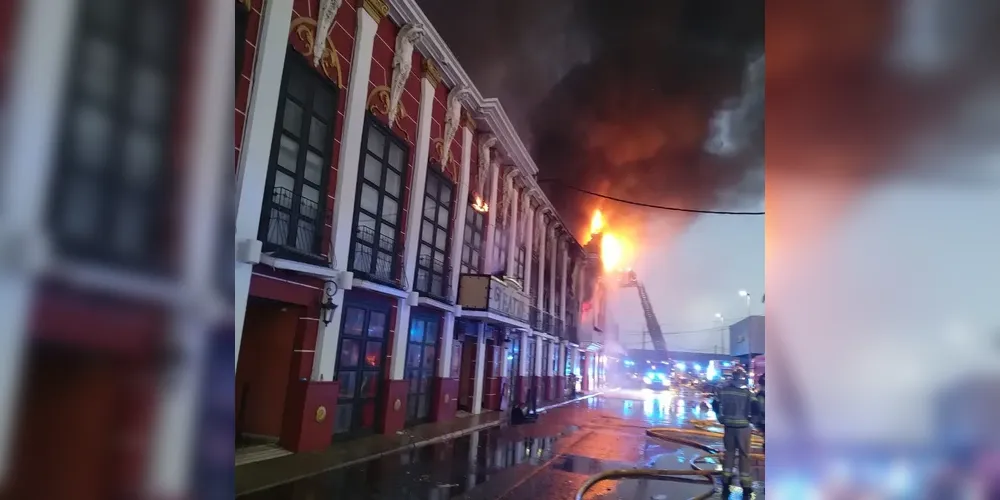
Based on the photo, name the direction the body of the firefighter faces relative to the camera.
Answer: away from the camera

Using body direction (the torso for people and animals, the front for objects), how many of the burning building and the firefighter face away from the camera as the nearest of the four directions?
1

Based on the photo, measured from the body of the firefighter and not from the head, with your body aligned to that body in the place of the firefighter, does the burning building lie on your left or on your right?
on your left

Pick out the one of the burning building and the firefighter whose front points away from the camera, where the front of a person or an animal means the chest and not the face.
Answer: the firefighter

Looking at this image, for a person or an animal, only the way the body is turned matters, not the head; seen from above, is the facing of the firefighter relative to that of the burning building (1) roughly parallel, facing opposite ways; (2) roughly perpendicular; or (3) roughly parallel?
roughly perpendicular

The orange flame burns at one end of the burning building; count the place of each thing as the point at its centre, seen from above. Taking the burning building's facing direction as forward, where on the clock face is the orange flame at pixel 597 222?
The orange flame is roughly at 10 o'clock from the burning building.

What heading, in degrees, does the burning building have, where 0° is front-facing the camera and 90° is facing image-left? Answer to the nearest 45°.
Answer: approximately 315°
